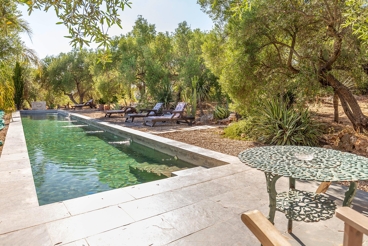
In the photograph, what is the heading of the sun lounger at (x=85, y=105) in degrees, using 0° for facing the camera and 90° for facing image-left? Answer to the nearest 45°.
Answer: approximately 90°

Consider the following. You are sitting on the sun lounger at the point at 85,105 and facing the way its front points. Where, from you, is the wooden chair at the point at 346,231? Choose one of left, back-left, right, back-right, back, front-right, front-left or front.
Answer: left

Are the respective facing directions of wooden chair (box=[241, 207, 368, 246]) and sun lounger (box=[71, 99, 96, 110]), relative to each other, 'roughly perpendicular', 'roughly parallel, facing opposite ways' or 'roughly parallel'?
roughly perpendicular

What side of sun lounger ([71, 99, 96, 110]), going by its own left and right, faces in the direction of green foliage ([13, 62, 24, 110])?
front

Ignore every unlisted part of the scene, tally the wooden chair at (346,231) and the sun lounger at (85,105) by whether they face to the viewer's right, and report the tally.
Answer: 0

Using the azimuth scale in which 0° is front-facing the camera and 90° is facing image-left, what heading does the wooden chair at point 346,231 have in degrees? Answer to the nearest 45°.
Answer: approximately 135°

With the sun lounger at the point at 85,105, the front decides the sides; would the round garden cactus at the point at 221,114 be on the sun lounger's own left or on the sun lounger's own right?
on the sun lounger's own left

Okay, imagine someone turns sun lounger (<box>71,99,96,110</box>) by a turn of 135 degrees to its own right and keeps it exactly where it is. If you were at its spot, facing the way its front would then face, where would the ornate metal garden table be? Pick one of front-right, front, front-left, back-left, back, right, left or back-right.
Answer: back-right

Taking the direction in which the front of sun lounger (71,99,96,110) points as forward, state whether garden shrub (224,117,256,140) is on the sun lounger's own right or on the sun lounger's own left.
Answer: on the sun lounger's own left

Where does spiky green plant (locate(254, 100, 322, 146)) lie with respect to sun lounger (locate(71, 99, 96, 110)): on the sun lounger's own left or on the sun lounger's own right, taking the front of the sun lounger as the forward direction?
on the sun lounger's own left

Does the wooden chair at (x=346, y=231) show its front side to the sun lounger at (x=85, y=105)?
yes

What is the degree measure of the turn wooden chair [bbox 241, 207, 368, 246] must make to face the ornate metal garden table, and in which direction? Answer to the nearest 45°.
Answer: approximately 45° to its right
